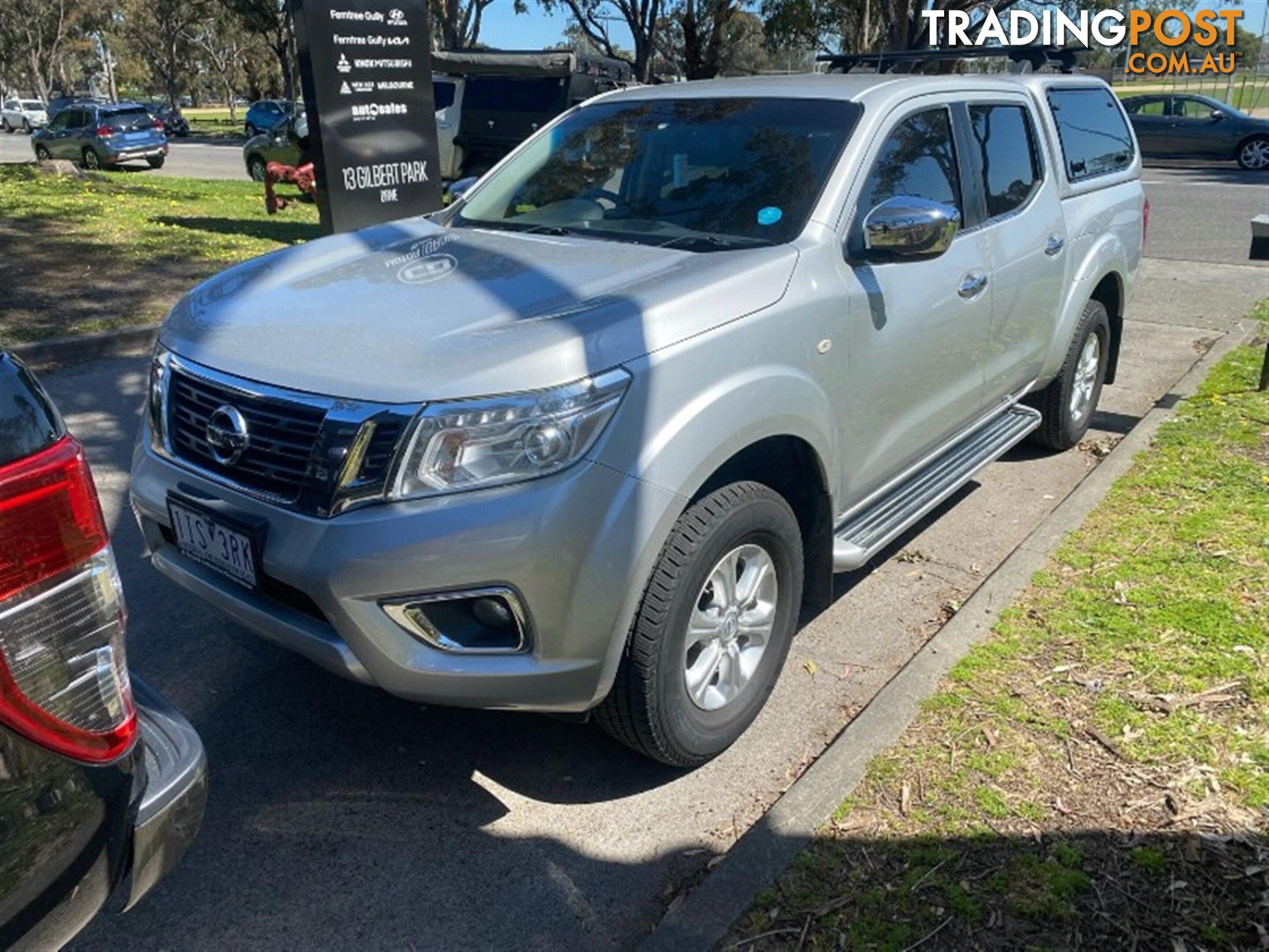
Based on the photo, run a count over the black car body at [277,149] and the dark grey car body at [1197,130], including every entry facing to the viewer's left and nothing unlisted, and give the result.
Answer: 1

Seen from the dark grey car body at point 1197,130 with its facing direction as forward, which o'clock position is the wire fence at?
The wire fence is roughly at 9 o'clock from the dark grey car body.

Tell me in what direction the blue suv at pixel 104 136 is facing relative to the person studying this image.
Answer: facing away from the viewer and to the left of the viewer

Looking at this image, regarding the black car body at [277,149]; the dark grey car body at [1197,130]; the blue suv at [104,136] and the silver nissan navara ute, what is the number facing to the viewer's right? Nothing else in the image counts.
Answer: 1

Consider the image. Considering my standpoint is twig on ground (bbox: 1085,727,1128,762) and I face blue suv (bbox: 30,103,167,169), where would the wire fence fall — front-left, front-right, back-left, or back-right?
front-right

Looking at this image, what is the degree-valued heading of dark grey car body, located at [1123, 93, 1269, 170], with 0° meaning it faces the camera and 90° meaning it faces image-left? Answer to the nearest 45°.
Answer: approximately 270°

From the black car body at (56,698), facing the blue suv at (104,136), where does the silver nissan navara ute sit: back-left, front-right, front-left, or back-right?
front-right

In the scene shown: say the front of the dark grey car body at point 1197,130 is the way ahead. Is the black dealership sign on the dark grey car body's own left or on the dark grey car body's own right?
on the dark grey car body's own right

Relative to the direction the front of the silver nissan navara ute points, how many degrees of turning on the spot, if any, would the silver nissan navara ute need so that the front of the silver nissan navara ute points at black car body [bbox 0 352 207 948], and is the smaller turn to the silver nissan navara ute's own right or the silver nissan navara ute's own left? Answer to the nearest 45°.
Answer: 0° — it already faces it

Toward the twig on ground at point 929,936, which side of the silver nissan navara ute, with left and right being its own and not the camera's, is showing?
left

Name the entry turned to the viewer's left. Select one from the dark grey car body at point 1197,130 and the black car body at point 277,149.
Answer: the black car body at point 277,149

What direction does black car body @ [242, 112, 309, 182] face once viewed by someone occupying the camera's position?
facing to the left of the viewer

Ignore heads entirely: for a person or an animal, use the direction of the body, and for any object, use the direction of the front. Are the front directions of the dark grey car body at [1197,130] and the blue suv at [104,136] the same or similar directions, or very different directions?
very different directions

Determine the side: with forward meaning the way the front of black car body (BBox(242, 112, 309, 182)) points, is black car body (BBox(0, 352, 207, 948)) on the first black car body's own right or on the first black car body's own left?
on the first black car body's own left

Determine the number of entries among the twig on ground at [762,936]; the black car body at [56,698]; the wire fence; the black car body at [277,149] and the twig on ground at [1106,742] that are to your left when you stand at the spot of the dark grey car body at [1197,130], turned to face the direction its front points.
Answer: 1

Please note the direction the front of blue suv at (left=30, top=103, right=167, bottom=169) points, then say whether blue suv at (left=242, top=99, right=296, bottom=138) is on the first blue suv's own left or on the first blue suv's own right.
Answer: on the first blue suv's own right
